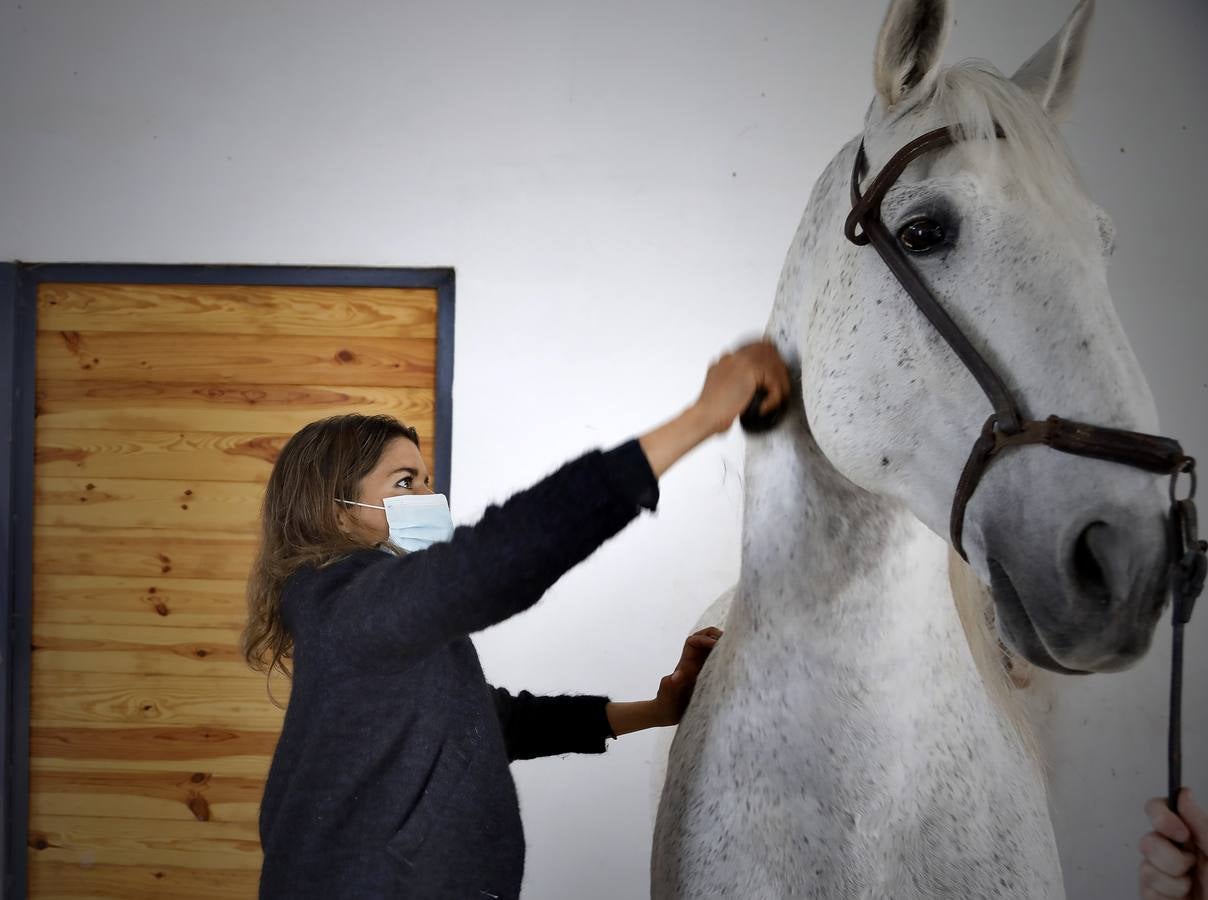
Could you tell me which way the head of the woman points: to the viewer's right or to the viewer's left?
to the viewer's right

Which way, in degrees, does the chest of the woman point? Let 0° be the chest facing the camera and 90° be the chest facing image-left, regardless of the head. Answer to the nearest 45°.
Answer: approximately 270°
